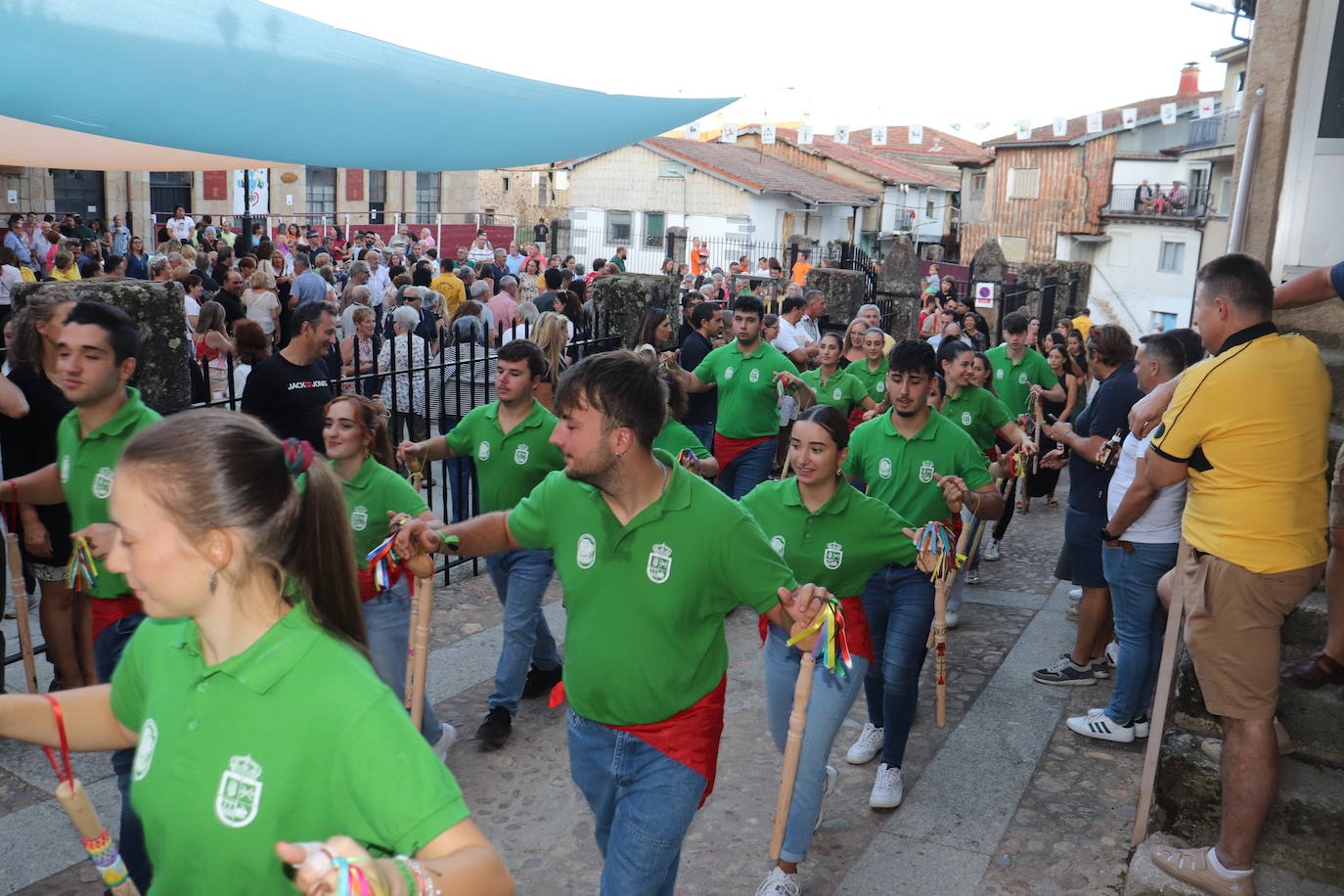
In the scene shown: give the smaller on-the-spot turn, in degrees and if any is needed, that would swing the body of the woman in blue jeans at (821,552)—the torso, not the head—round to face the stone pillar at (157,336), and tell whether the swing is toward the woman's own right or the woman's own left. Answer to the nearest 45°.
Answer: approximately 45° to the woman's own right

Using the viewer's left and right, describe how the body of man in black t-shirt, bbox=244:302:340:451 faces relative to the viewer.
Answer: facing the viewer and to the right of the viewer

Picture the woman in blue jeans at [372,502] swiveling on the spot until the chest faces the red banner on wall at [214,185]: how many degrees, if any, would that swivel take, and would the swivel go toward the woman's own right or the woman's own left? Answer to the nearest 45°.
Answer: approximately 135° to the woman's own right

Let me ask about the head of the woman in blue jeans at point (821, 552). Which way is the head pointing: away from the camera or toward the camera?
toward the camera

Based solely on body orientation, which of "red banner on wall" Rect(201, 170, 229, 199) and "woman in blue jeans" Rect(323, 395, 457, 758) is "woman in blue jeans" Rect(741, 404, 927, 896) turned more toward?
the woman in blue jeans

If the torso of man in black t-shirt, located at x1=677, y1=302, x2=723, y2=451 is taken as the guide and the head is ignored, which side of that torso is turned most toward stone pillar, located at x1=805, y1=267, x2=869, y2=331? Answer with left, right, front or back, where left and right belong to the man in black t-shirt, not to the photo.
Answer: left

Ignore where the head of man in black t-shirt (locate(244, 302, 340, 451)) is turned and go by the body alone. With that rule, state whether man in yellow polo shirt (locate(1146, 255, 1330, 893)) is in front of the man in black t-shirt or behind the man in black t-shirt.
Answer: in front

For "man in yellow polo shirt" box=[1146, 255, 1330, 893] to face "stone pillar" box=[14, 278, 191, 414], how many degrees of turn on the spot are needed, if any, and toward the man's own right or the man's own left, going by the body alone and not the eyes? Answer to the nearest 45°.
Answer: approximately 45° to the man's own left

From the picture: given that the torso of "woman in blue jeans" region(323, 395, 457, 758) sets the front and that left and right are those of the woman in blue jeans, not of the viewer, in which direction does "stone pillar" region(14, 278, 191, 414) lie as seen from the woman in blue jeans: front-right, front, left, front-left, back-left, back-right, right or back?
right

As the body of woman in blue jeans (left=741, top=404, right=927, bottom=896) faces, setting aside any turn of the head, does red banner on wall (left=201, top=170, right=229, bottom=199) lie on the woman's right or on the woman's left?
on the woman's right

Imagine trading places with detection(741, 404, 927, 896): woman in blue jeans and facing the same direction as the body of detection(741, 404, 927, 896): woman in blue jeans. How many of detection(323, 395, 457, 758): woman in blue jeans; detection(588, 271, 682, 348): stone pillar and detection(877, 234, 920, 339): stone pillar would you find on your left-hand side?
0

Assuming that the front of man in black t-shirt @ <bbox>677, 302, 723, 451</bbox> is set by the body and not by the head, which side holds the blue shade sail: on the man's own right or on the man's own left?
on the man's own right

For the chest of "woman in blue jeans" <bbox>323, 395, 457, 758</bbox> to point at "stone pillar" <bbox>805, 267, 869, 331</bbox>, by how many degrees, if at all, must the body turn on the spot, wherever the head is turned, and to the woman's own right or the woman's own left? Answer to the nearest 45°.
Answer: approximately 180°

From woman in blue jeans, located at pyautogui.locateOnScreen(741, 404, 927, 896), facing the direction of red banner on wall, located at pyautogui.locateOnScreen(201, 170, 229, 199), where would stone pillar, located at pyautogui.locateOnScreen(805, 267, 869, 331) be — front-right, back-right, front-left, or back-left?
front-right

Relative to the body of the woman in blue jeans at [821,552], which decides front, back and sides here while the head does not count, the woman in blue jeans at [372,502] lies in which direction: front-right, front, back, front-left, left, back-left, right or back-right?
front-right
